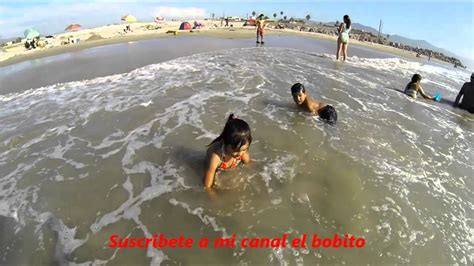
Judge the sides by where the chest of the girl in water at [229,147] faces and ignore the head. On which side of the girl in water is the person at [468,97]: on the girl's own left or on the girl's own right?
on the girl's own left

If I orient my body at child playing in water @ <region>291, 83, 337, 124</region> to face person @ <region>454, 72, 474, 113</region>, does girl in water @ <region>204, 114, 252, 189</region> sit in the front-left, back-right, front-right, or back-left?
back-right

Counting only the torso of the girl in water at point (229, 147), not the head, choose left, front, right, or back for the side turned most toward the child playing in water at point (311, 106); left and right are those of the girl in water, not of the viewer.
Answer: left

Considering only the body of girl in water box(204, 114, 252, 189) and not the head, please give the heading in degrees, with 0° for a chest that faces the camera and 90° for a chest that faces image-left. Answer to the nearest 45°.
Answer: approximately 315°

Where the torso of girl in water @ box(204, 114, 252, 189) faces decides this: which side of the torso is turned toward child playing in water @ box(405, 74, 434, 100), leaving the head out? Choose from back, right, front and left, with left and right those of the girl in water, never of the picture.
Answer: left
